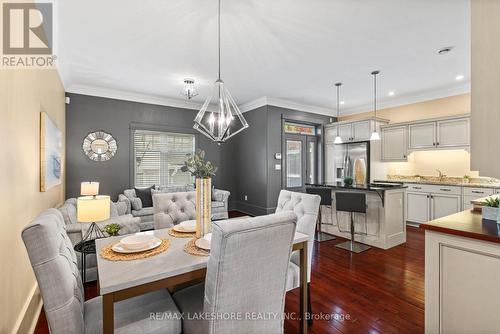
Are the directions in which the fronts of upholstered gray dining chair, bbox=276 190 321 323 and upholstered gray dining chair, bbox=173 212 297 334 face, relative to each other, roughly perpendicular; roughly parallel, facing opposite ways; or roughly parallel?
roughly perpendicular

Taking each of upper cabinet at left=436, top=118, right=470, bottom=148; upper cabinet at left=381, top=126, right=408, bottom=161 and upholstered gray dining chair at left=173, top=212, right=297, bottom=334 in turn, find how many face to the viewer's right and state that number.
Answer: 0

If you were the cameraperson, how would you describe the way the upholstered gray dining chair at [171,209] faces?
facing the viewer and to the right of the viewer

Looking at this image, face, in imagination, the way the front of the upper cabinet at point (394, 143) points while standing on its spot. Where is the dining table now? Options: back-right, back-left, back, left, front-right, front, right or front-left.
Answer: front

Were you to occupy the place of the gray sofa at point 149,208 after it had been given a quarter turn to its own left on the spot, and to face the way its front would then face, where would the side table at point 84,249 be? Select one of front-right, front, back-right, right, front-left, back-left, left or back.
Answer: back-right

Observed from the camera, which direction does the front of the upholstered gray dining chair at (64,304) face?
facing to the right of the viewer

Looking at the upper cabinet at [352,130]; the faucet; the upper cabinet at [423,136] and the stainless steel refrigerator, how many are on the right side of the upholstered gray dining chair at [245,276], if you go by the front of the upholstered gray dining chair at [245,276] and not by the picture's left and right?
4

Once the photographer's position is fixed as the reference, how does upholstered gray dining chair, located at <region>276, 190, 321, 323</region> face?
facing the viewer and to the left of the viewer

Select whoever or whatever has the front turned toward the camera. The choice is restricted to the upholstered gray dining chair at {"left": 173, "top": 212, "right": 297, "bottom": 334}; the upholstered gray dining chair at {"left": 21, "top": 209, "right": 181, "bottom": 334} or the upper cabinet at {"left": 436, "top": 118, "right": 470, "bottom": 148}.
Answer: the upper cabinet

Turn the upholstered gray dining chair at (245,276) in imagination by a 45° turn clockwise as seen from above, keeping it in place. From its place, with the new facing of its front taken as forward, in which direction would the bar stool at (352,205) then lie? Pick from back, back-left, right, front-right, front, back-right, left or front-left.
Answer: front-right

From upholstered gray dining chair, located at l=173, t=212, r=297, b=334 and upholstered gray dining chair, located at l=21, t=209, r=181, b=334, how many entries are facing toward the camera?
0

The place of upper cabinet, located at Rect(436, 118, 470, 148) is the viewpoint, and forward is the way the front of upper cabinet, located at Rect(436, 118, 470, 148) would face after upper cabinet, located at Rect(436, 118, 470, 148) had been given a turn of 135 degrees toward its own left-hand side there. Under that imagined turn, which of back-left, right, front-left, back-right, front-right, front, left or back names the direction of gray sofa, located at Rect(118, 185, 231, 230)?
back

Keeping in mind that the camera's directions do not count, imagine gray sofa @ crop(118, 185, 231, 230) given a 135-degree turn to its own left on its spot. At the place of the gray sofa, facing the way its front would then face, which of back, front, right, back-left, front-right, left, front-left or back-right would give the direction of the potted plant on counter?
back-right

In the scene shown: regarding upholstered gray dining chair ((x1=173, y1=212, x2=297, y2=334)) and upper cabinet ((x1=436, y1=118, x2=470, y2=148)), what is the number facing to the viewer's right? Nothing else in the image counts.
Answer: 0

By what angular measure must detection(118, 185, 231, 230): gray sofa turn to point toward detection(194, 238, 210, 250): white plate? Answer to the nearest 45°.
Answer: approximately 45° to its right

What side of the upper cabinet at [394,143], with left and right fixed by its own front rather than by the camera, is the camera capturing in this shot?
front

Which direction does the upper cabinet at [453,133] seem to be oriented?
toward the camera

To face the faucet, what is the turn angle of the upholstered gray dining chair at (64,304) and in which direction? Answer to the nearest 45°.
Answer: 0° — it already faces it
